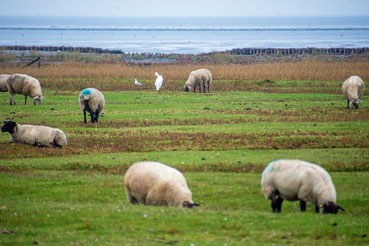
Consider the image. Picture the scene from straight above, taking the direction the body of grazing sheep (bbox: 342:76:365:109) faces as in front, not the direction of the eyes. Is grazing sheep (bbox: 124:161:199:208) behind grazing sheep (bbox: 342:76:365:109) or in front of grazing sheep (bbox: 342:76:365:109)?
in front

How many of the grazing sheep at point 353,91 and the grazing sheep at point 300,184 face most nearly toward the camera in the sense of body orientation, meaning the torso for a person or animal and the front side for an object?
1

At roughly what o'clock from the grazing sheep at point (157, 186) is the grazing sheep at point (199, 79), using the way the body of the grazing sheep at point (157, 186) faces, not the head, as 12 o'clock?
the grazing sheep at point (199, 79) is roughly at 9 o'clock from the grazing sheep at point (157, 186).

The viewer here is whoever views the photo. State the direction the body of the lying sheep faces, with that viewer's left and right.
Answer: facing to the left of the viewer

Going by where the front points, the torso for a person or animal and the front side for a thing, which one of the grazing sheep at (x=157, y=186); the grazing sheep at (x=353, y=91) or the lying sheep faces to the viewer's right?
the grazing sheep at (x=157, y=186)

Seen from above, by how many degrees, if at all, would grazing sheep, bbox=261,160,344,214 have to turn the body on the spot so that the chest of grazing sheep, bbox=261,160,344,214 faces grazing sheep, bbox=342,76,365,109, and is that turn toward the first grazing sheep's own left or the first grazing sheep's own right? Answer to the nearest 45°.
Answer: approximately 90° to the first grazing sheep's own left

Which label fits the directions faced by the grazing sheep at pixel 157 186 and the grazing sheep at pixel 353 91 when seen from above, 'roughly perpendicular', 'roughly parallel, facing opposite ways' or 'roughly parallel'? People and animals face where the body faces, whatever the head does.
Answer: roughly perpendicular

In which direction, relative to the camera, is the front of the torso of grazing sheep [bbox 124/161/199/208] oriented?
to the viewer's right

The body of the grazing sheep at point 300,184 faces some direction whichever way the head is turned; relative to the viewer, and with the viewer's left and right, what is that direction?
facing to the right of the viewer

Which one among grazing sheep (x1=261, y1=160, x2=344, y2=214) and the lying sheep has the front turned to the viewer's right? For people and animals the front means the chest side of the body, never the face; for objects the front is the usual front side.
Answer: the grazing sheep
